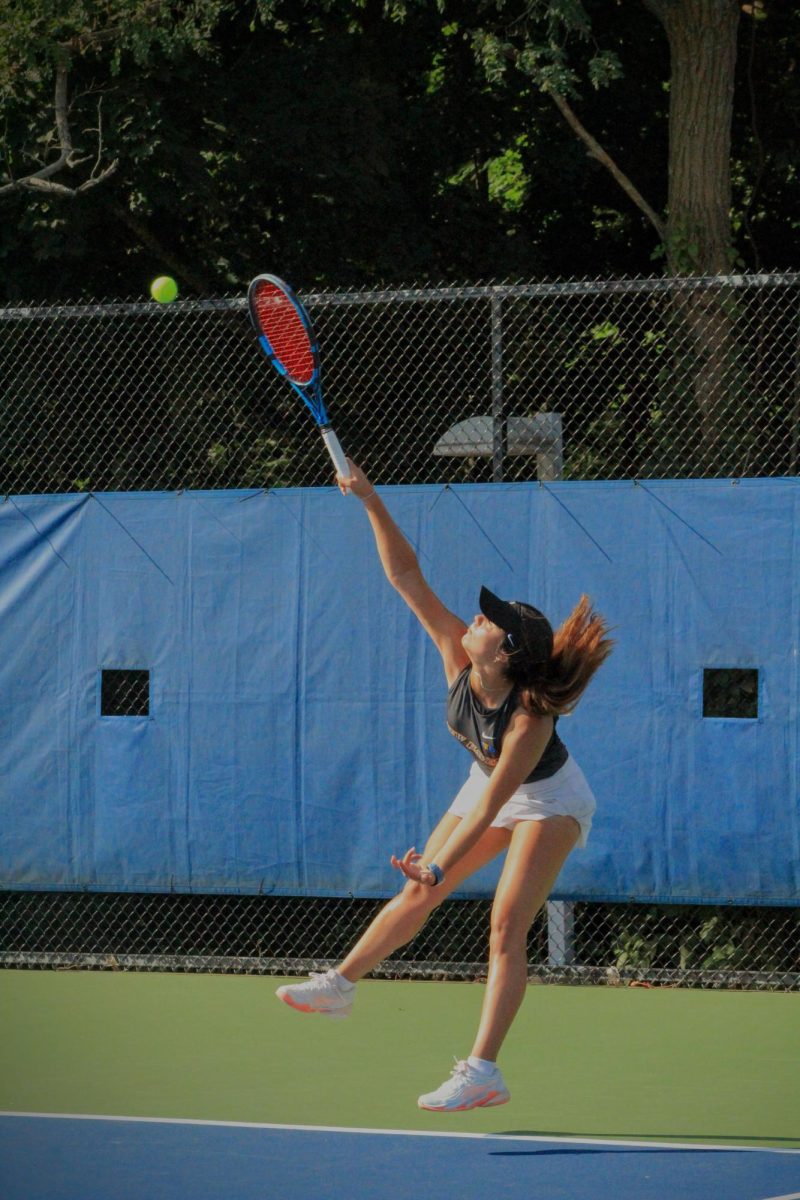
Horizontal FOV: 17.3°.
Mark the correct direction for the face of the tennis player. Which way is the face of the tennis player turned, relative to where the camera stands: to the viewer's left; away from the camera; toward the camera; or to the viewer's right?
to the viewer's left

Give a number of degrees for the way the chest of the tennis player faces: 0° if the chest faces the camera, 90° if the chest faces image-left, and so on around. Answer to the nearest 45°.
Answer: approximately 45°

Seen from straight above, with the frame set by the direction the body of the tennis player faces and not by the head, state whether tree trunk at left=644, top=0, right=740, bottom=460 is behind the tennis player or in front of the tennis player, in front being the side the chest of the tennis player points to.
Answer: behind
